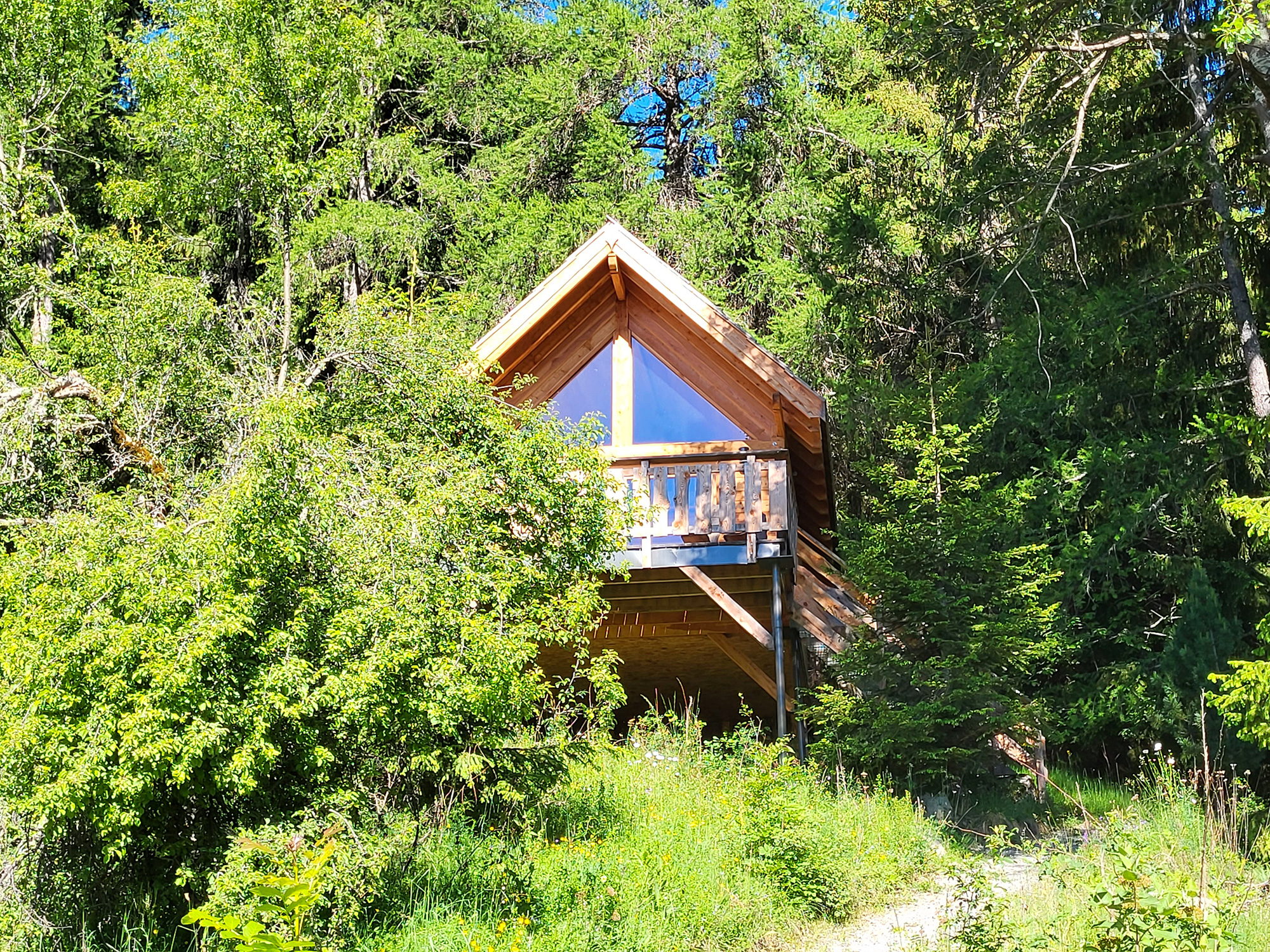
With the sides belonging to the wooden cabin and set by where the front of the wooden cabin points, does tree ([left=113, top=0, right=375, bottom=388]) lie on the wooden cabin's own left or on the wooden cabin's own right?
on the wooden cabin's own right

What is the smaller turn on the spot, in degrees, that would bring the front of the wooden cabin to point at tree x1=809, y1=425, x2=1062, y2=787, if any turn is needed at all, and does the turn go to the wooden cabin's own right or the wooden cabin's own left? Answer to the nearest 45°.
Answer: approximately 45° to the wooden cabin's own left

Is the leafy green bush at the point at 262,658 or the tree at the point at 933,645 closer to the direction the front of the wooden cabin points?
the leafy green bush

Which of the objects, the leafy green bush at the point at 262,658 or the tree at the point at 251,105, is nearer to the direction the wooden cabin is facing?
the leafy green bush

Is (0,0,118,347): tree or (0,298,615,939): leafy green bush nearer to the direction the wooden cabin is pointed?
the leafy green bush

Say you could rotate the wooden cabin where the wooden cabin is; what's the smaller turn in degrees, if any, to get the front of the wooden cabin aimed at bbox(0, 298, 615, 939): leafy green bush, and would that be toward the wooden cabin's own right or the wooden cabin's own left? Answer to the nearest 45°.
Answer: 0° — it already faces it

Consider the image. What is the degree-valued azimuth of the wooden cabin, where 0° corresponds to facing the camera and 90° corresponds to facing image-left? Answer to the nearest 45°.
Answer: approximately 0°
